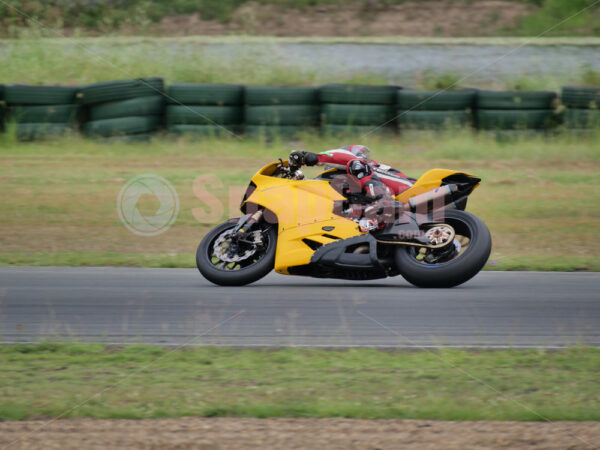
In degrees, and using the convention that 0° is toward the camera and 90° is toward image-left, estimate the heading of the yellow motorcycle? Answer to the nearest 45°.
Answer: approximately 90°

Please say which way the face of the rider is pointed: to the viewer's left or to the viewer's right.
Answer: to the viewer's left

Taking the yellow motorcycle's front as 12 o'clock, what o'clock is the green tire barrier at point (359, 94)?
The green tire barrier is roughly at 3 o'clock from the yellow motorcycle.

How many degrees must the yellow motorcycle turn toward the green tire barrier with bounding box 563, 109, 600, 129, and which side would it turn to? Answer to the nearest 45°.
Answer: approximately 135° to its right

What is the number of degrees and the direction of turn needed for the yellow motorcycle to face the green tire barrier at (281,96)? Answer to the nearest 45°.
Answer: approximately 90° to its right

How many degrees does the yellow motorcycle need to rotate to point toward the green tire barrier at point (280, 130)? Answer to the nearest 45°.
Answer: approximately 90° to its right

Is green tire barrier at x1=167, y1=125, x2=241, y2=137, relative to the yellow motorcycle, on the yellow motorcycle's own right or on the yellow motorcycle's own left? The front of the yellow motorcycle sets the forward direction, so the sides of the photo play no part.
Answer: on the yellow motorcycle's own right

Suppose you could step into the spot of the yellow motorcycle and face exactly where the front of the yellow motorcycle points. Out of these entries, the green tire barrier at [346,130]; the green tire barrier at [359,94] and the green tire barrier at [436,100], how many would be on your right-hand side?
3

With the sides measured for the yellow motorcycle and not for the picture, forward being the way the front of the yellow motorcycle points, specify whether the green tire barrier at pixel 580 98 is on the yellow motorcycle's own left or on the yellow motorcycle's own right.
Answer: on the yellow motorcycle's own right
